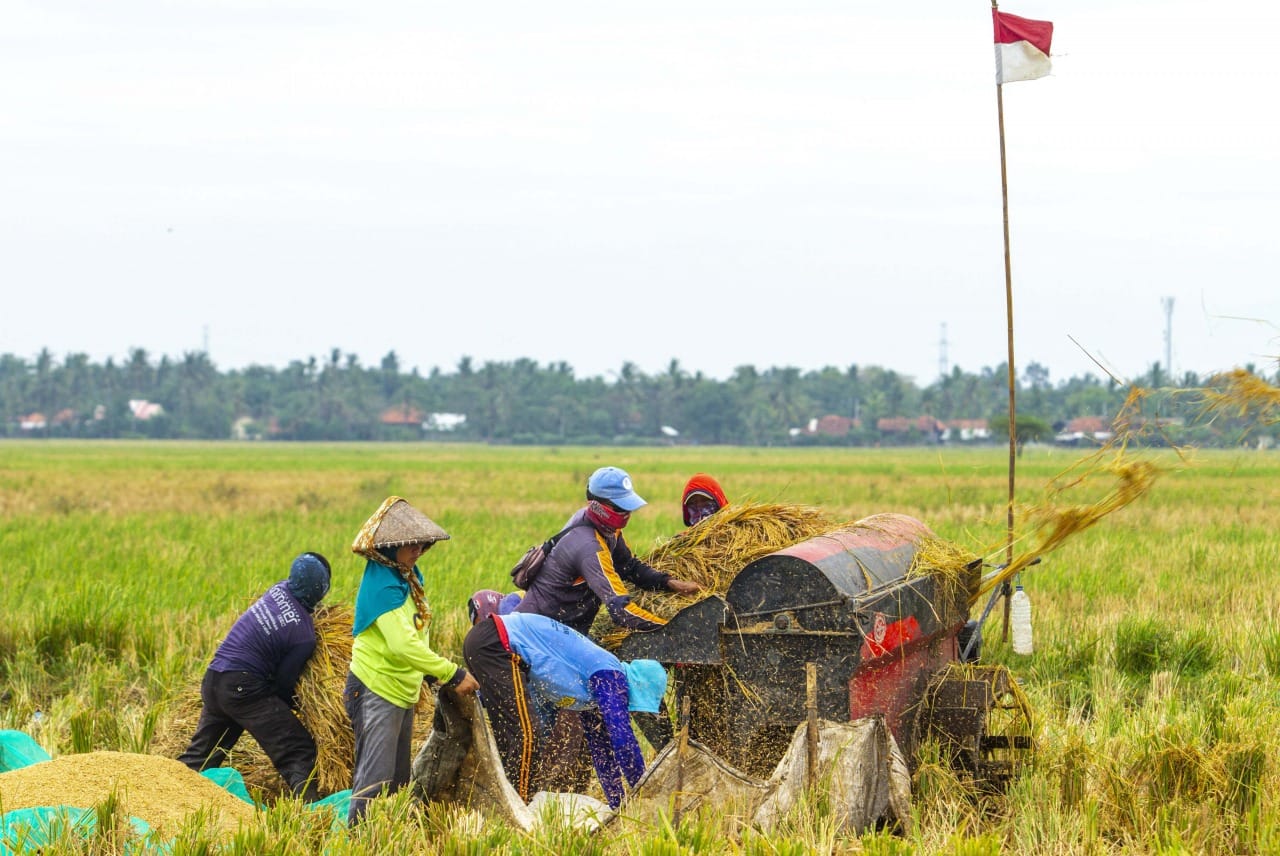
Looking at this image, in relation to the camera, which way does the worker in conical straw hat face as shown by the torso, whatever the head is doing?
to the viewer's right

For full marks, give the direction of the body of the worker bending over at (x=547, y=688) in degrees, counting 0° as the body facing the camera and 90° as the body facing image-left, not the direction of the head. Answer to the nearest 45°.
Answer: approximately 270°

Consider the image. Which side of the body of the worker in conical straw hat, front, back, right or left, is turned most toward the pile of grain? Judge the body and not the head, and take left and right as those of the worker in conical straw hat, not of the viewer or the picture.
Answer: back

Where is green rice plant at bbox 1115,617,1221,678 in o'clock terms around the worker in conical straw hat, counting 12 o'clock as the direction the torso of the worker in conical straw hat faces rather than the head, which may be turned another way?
The green rice plant is roughly at 11 o'clock from the worker in conical straw hat.

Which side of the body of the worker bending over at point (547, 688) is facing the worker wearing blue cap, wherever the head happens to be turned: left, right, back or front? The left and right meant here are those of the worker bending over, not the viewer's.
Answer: left

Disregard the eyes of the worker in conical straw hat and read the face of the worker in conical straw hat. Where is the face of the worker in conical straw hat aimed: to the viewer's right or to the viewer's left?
to the viewer's right

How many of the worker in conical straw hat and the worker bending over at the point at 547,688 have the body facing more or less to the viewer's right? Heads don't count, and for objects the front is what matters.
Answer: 2
